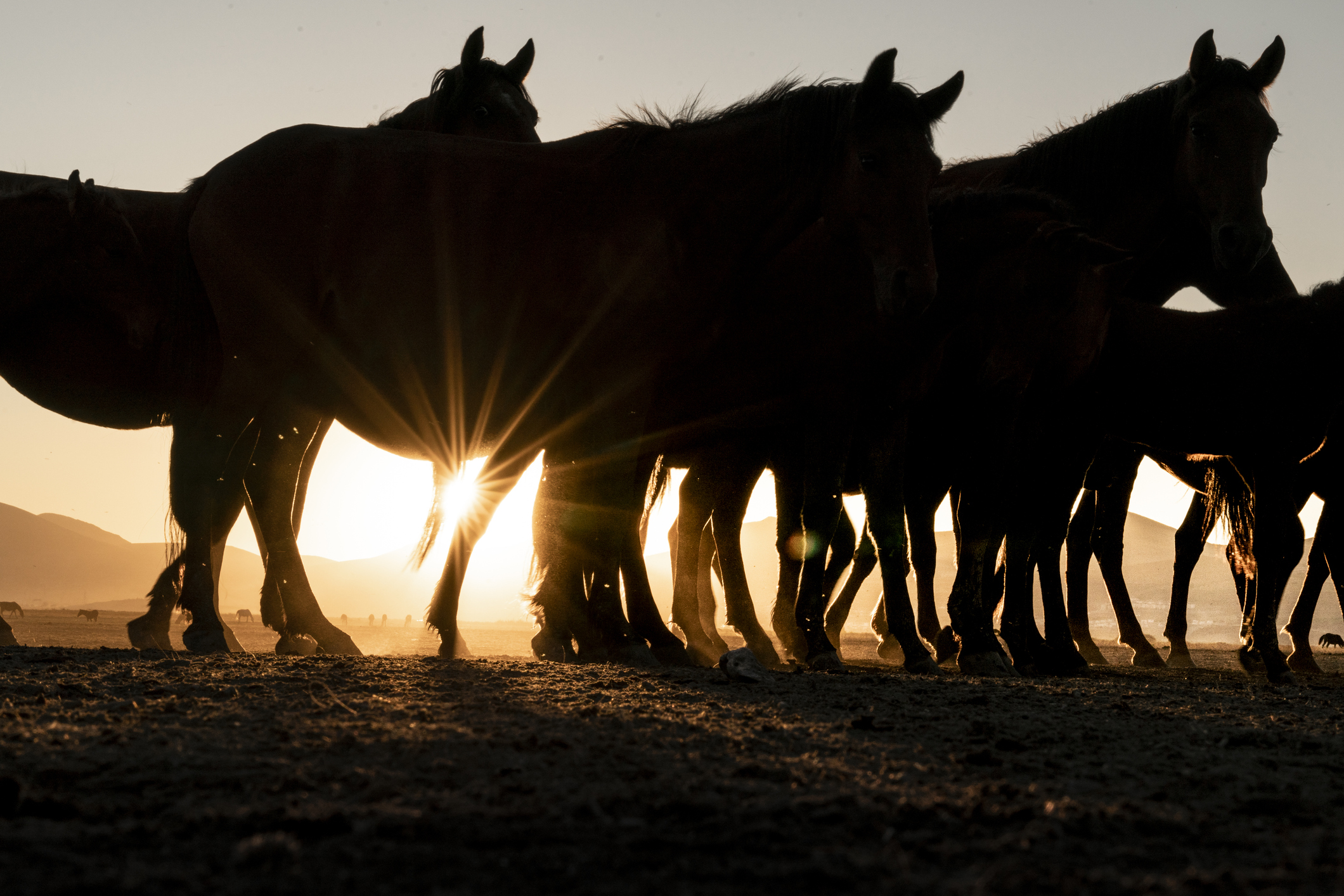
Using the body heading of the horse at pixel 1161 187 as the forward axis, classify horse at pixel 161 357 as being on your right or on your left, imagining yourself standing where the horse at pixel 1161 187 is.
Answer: on your right

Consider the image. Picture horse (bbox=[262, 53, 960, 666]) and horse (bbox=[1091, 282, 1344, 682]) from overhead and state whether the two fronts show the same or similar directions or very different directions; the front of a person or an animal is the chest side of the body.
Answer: same or similar directions

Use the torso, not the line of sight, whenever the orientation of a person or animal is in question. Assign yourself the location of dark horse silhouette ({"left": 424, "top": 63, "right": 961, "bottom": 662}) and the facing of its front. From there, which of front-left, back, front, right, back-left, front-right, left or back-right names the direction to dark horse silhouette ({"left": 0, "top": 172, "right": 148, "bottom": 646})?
back

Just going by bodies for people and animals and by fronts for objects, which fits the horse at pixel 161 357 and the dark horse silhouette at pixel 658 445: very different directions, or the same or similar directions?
same or similar directions

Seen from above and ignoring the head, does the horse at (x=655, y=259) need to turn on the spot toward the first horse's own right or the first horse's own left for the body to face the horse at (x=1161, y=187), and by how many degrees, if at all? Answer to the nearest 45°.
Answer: approximately 45° to the first horse's own left

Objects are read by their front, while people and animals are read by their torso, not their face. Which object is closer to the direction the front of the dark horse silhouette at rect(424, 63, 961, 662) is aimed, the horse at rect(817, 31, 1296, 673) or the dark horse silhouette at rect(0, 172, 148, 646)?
the horse

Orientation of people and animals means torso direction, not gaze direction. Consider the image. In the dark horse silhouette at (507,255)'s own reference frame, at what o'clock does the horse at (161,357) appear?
The horse is roughly at 7 o'clock from the dark horse silhouette.

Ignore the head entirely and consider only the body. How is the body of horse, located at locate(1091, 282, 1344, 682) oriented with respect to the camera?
to the viewer's right

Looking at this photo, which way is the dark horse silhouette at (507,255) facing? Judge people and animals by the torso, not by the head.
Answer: to the viewer's right

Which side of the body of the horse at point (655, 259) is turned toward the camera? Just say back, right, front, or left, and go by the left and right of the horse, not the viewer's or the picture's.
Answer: right
